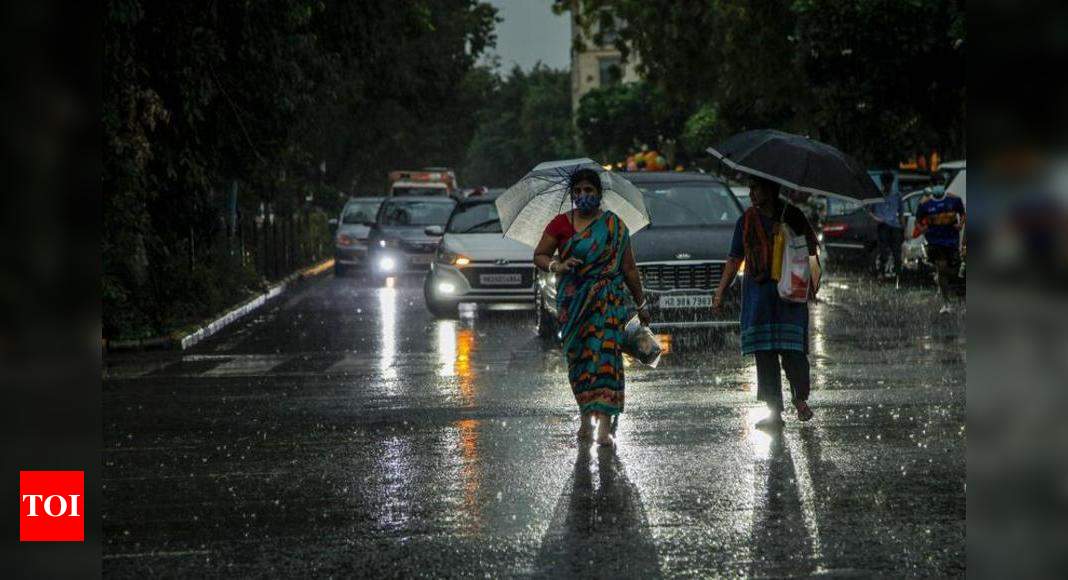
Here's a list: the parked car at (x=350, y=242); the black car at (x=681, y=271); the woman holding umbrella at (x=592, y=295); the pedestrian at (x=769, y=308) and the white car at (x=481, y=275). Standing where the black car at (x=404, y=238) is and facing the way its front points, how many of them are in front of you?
4

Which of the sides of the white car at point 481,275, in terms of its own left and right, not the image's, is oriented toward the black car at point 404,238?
back

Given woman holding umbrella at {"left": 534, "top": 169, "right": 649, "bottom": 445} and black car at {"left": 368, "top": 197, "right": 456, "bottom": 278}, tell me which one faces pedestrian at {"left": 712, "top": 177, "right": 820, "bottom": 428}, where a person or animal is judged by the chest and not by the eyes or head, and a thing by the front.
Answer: the black car

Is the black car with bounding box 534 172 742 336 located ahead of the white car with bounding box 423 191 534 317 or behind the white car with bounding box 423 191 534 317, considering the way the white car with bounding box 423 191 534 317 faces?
ahead

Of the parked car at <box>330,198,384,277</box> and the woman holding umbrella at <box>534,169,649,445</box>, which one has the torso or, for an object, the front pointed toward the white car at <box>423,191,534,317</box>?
the parked car

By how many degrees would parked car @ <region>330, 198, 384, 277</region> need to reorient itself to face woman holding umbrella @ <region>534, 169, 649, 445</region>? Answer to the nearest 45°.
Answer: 0° — it already faces them

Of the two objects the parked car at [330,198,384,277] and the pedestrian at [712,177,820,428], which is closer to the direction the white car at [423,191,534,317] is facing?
the pedestrian

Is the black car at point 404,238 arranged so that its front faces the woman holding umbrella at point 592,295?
yes

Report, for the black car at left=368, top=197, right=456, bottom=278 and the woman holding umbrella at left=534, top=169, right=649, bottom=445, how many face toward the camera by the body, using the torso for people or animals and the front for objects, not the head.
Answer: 2
